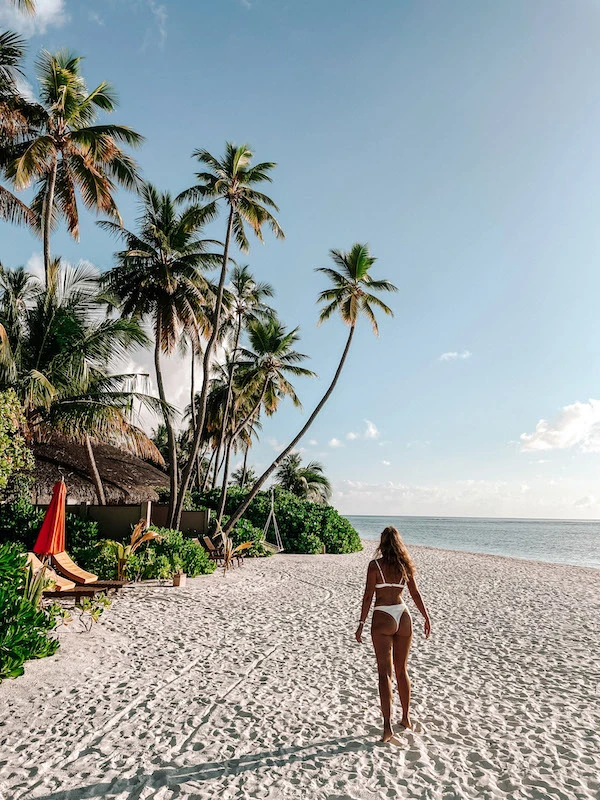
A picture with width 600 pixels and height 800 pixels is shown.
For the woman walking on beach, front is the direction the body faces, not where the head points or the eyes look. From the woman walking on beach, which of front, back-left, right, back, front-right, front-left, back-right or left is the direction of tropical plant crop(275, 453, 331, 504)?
front

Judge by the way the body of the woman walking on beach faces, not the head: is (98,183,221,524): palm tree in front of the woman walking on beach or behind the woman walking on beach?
in front

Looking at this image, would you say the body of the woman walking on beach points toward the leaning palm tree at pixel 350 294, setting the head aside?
yes

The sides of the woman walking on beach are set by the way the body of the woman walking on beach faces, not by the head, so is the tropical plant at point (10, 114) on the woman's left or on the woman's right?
on the woman's left

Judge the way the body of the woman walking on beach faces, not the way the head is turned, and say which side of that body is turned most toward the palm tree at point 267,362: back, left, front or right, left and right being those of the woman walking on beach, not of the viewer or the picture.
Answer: front

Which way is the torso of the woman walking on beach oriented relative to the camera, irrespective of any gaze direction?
away from the camera

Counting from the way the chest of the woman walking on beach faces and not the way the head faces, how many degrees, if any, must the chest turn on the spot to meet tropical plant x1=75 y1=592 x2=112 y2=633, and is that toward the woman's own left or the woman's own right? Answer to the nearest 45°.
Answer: approximately 45° to the woman's own left

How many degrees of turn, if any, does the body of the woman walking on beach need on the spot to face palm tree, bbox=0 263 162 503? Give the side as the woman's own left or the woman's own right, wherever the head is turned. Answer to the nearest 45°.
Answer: approximately 45° to the woman's own left

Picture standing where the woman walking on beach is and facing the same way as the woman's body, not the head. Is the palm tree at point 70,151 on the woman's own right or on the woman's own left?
on the woman's own left

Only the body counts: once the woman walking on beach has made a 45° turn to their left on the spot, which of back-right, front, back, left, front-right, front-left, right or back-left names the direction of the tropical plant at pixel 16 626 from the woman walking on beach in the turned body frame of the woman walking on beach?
front-left

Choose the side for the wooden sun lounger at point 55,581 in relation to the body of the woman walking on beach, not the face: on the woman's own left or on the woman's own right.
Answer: on the woman's own left

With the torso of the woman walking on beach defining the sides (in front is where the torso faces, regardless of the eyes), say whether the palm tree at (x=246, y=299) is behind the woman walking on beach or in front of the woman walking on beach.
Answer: in front

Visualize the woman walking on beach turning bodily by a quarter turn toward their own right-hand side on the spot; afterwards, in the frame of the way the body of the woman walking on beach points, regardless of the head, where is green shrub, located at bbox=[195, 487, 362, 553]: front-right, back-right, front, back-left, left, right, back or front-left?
left

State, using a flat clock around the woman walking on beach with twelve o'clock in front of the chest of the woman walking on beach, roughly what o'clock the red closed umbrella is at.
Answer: The red closed umbrella is roughly at 10 o'clock from the woman walking on beach.

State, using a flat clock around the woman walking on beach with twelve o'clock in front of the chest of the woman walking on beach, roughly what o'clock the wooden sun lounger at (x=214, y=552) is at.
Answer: The wooden sun lounger is roughly at 11 o'clock from the woman walking on beach.
